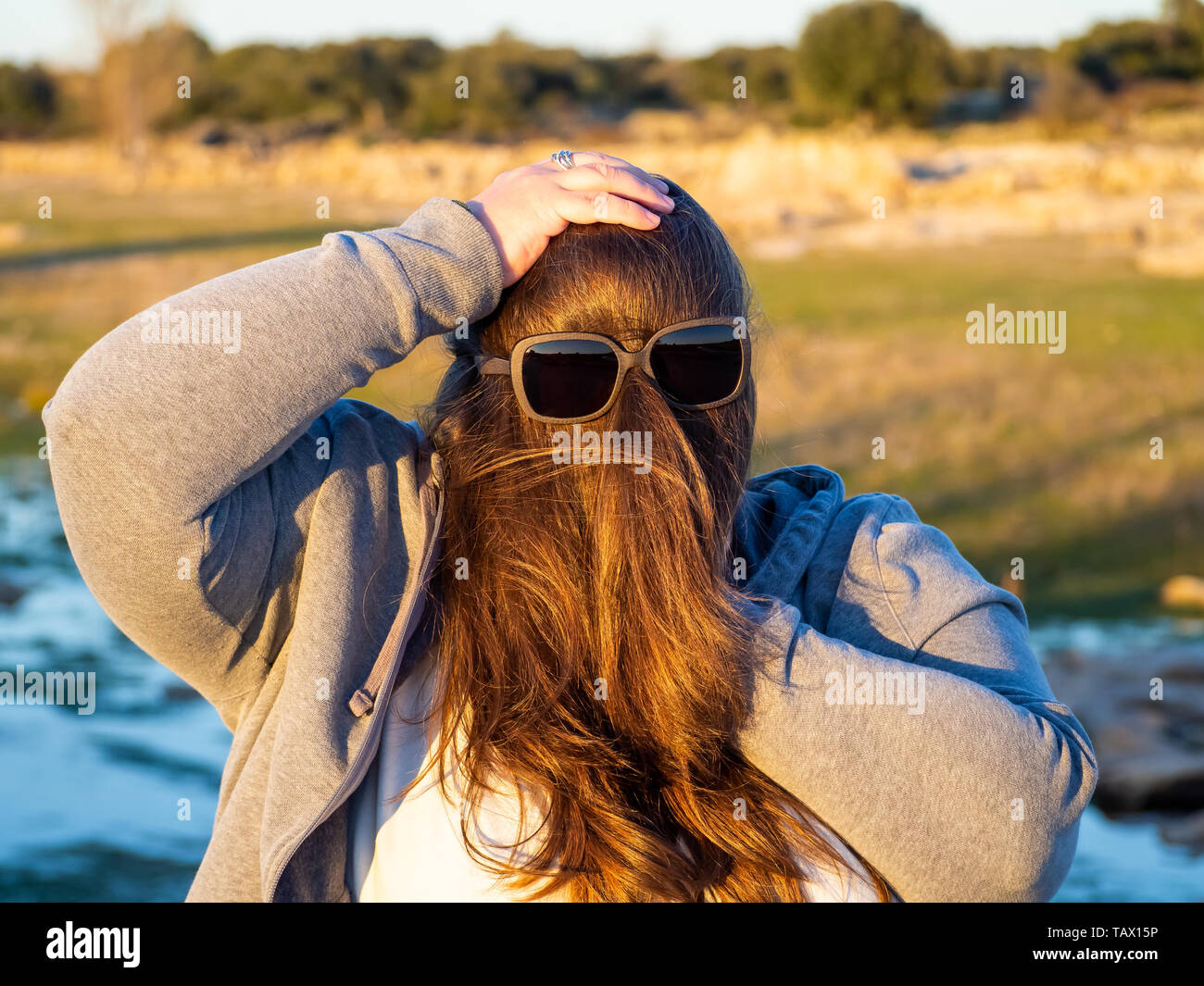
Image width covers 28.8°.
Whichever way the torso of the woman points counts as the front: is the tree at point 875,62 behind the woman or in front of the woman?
behind

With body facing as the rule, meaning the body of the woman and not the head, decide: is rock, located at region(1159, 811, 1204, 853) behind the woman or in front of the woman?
behind

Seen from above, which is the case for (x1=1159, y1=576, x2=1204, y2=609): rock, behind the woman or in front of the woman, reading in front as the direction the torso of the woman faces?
behind

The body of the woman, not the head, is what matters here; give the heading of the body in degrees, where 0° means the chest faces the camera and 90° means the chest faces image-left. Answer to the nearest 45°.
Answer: approximately 0°
